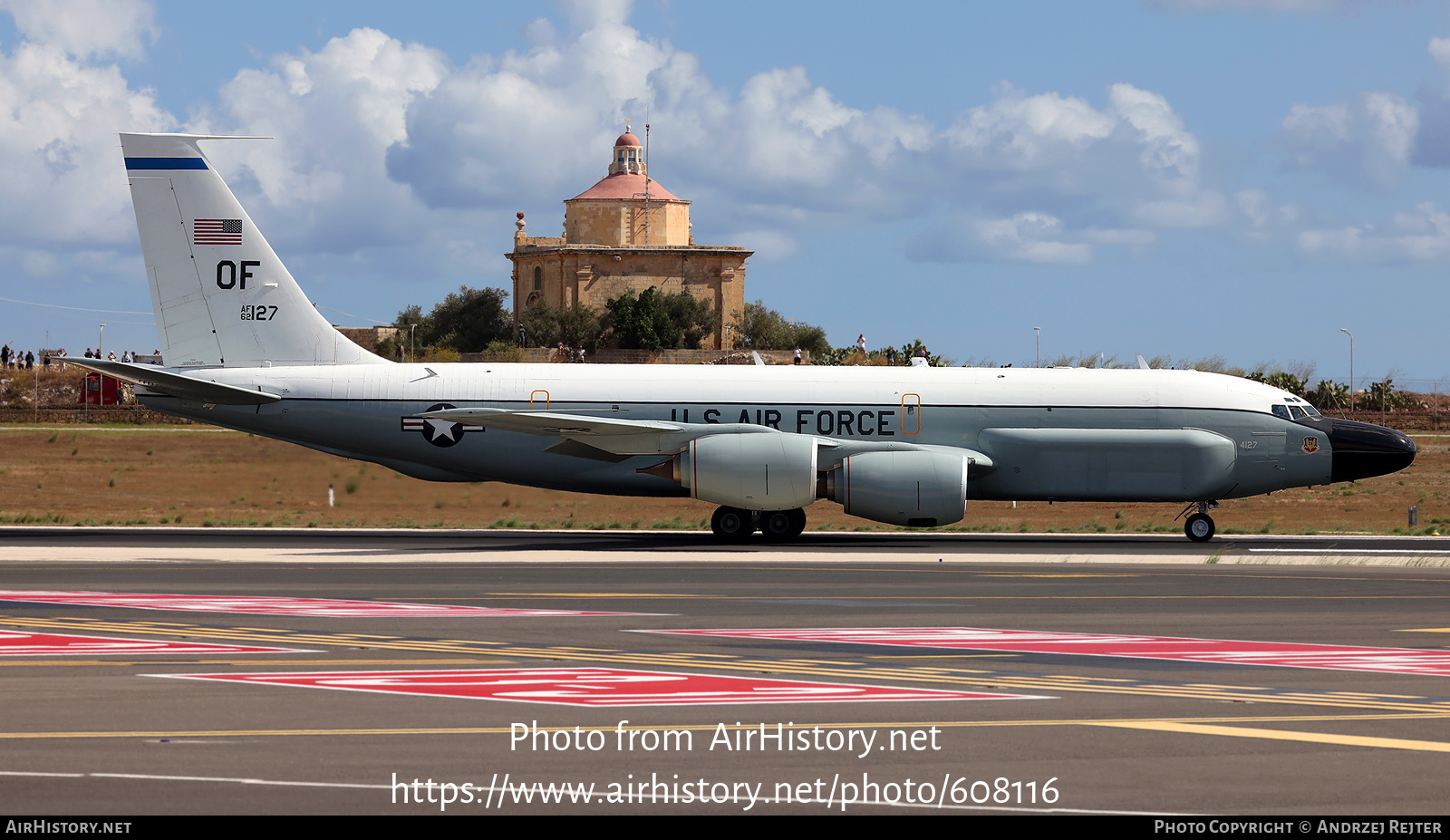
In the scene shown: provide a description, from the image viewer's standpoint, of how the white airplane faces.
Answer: facing to the right of the viewer
